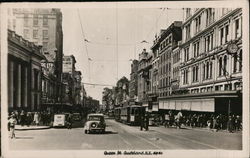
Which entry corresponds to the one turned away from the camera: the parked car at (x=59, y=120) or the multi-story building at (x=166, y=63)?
the parked car

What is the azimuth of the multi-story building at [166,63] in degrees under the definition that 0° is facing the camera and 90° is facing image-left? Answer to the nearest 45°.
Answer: approximately 45°

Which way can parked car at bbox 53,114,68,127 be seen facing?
away from the camera

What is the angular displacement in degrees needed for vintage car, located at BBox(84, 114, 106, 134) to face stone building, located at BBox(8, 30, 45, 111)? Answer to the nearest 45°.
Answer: approximately 45° to its left

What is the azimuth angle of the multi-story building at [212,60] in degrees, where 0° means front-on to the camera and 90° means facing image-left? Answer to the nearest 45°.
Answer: approximately 45°
